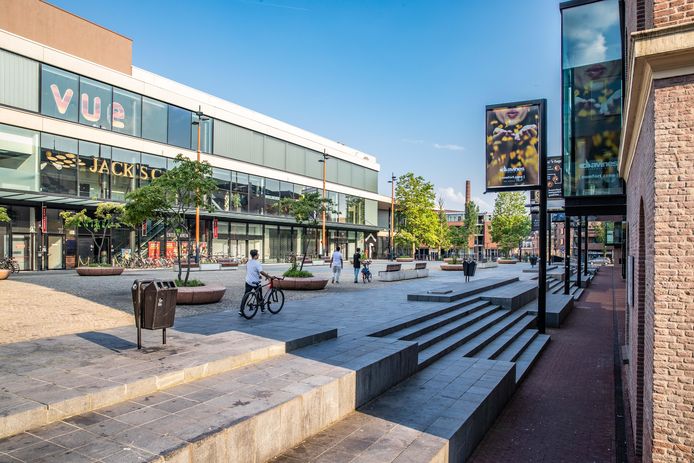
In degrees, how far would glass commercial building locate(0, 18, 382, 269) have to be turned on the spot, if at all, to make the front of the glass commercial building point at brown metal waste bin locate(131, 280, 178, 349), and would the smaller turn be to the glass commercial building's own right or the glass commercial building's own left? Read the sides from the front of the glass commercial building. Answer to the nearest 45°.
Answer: approximately 45° to the glass commercial building's own right

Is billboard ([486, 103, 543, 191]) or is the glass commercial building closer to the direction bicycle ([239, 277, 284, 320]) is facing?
the billboard

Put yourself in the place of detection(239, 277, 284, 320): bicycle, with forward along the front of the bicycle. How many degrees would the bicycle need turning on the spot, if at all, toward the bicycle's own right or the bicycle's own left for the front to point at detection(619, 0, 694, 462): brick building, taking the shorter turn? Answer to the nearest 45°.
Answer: approximately 90° to the bicycle's own right

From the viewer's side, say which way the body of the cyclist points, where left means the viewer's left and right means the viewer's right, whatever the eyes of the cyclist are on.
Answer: facing away from the viewer and to the right of the viewer

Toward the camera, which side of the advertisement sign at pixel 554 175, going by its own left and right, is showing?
front

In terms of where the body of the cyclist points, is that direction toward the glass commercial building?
no

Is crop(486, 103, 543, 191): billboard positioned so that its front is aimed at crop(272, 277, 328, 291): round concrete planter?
no

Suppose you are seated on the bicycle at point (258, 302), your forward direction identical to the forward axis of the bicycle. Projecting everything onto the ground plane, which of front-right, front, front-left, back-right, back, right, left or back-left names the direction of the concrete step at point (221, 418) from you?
back-right

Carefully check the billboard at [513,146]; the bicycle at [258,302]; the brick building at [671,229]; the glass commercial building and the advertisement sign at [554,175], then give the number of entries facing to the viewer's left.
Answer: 1

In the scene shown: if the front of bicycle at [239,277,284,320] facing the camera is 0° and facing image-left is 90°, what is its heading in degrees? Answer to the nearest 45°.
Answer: approximately 225°

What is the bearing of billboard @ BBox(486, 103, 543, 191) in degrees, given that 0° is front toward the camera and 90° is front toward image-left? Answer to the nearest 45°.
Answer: approximately 0°

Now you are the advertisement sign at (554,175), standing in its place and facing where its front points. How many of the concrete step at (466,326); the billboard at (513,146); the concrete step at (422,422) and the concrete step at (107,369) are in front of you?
4

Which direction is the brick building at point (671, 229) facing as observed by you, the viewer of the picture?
facing to the left of the viewer

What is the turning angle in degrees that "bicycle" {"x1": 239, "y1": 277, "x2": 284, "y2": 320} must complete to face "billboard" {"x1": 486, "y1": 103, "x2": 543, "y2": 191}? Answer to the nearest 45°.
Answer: approximately 45° to its right

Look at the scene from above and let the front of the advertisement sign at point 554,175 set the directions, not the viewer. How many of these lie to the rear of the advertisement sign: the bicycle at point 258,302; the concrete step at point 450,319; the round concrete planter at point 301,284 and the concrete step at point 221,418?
0

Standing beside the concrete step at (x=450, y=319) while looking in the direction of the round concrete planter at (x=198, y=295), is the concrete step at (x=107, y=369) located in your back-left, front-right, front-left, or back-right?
front-left

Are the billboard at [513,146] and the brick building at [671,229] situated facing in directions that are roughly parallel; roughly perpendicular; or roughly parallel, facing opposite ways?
roughly perpendicular

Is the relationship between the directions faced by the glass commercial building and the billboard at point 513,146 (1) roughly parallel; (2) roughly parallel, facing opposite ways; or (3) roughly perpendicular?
roughly perpendicular

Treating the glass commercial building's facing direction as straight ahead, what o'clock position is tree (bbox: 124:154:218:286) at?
The tree is roughly at 1 o'clock from the glass commercial building.
